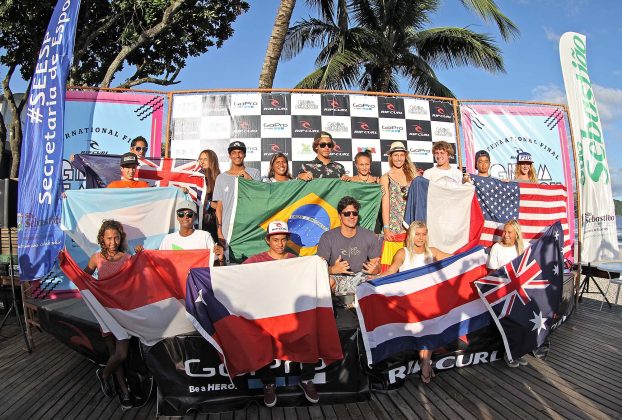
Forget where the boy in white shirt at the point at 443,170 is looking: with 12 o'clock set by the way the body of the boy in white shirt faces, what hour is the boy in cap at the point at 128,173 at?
The boy in cap is roughly at 2 o'clock from the boy in white shirt.

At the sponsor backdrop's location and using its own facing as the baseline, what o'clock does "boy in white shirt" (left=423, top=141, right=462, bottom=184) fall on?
The boy in white shirt is roughly at 10 o'clock from the sponsor backdrop.

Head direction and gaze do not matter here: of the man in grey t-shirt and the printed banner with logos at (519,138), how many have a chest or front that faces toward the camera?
2

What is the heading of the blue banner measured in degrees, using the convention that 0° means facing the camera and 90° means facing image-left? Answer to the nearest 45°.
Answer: approximately 0°

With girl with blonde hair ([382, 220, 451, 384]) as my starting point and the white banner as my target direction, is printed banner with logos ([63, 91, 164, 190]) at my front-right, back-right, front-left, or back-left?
back-left

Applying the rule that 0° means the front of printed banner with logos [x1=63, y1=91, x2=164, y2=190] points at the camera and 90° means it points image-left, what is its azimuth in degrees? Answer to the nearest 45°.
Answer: approximately 0°

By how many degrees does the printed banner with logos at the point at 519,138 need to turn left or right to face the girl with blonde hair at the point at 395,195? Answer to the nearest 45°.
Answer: approximately 45° to its right
